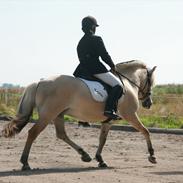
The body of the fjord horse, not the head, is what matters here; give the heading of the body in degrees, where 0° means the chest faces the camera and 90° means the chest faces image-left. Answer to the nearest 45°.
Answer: approximately 270°
